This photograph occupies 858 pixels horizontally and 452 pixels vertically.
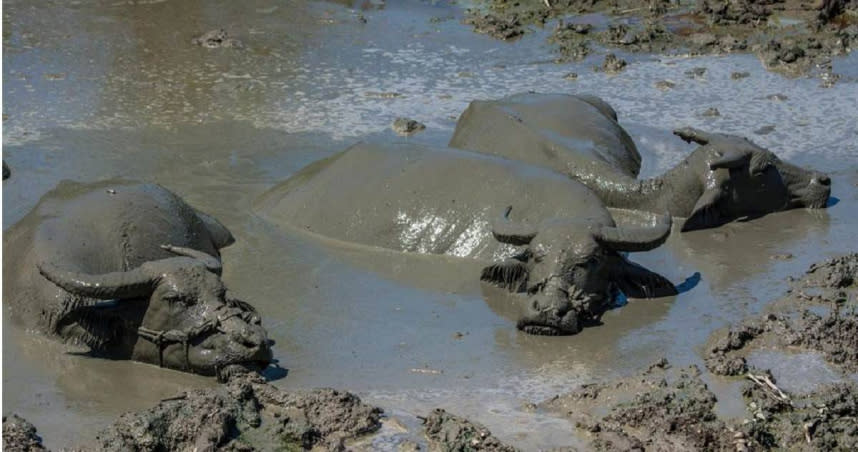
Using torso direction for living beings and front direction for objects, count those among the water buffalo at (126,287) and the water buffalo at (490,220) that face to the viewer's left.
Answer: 0

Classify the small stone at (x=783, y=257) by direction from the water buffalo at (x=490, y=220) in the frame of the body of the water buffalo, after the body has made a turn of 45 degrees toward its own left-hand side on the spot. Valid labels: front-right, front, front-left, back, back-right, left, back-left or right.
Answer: front

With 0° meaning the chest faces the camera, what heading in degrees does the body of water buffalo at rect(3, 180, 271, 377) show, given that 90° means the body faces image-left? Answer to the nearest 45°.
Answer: approximately 315°

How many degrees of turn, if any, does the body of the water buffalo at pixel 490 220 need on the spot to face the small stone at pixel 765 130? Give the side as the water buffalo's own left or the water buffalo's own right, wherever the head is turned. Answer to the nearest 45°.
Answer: approximately 90° to the water buffalo's own left

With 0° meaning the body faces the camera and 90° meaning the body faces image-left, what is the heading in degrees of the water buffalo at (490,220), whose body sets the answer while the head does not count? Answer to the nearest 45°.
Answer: approximately 315°

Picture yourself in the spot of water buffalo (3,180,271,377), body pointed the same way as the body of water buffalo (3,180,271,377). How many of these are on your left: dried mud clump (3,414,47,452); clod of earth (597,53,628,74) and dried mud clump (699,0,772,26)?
2

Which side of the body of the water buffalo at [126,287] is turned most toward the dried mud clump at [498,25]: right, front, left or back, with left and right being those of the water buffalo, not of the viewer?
left

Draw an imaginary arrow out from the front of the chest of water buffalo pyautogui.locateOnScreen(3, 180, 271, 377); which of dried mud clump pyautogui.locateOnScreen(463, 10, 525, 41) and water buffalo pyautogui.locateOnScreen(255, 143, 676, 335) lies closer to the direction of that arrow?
the water buffalo
